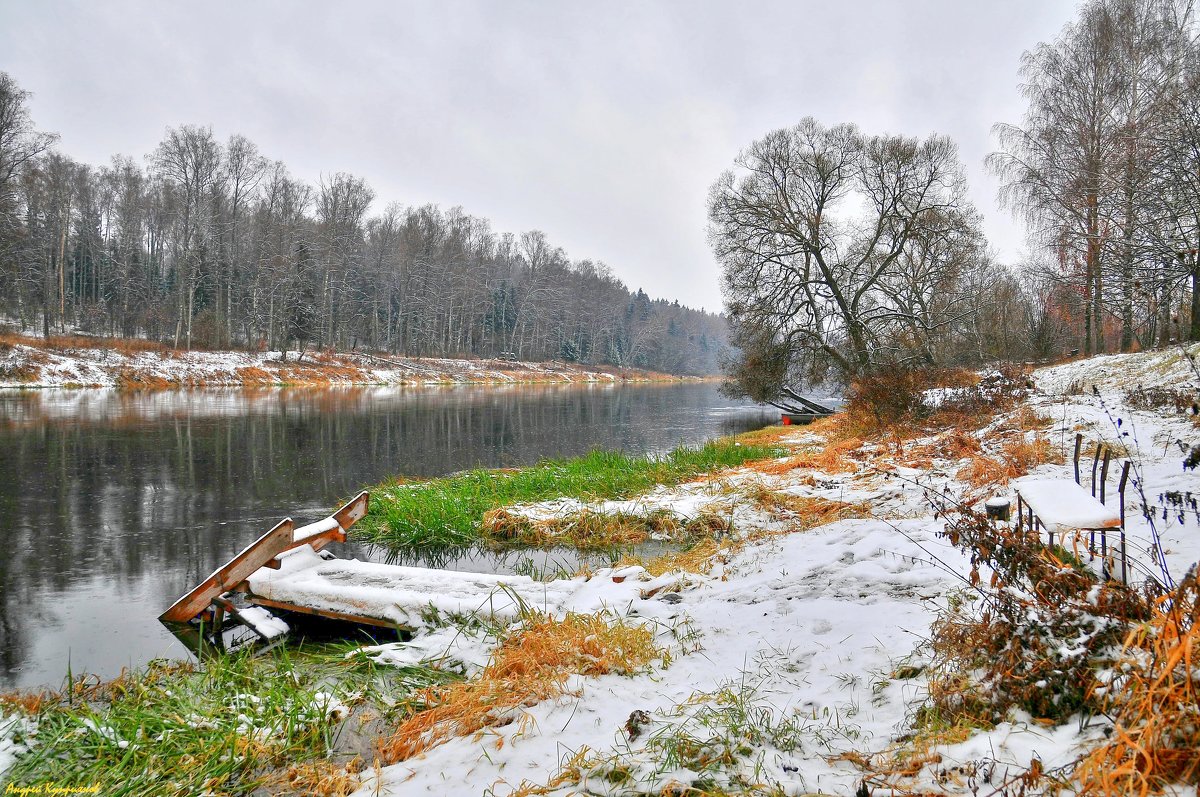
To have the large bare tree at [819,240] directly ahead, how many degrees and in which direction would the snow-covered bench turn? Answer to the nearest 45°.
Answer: approximately 90° to its right

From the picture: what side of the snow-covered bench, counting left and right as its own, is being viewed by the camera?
left
